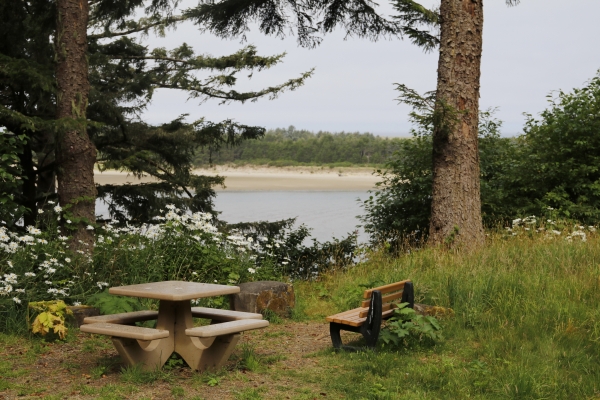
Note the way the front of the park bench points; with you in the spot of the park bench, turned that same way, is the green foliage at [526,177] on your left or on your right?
on your right

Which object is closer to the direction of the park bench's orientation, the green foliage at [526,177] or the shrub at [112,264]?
the shrub

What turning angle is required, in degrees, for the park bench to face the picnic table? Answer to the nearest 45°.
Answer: approximately 45° to its left

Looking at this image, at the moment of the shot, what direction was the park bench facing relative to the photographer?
facing away from the viewer and to the left of the viewer

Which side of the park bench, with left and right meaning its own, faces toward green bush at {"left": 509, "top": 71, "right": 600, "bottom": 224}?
right

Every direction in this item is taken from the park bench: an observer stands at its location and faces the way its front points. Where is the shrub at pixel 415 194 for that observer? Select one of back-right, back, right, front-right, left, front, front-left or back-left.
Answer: front-right

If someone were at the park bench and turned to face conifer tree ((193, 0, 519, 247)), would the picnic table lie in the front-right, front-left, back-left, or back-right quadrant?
back-left

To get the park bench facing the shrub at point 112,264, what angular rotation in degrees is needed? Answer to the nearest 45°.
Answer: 0° — it already faces it
